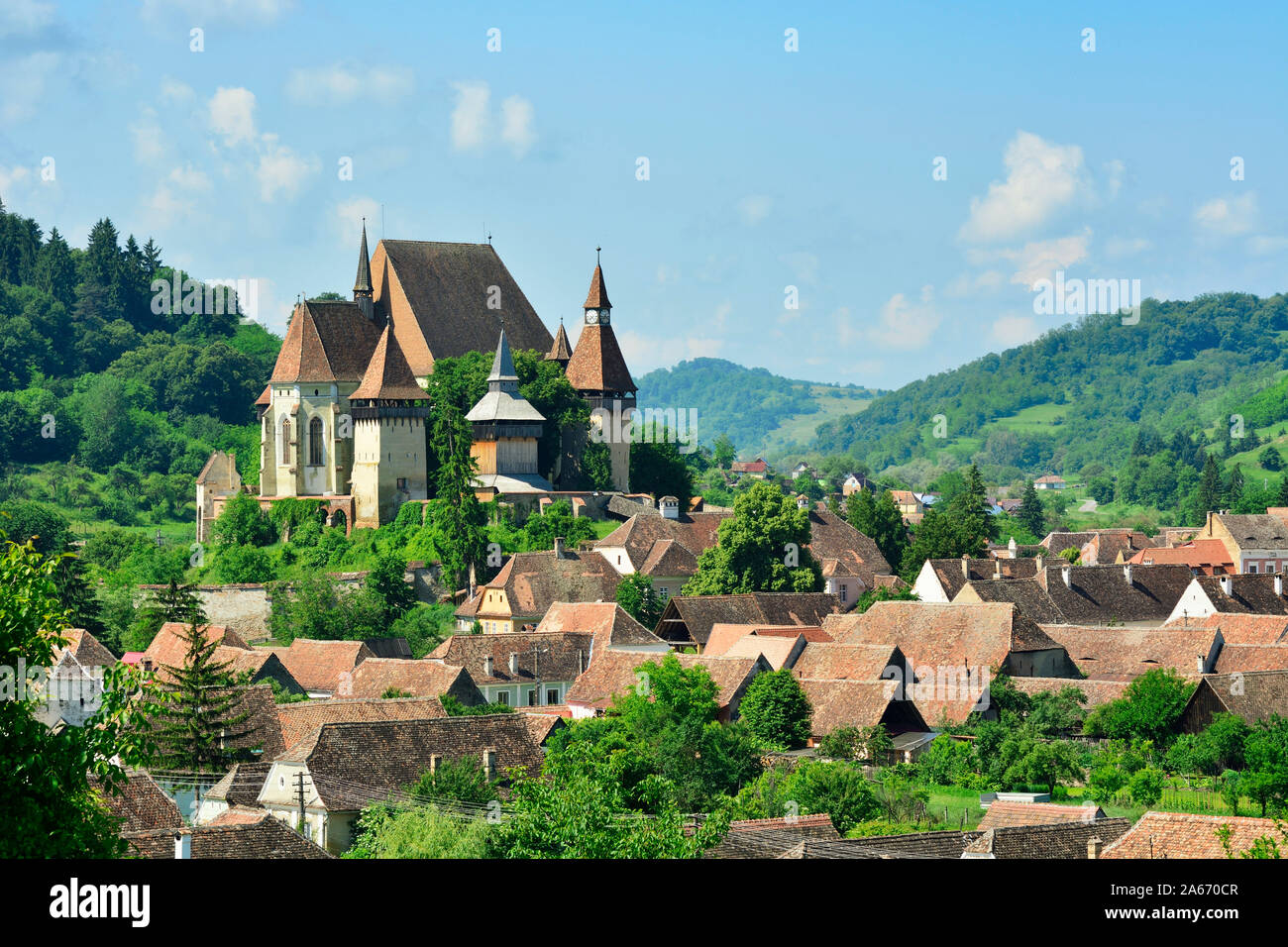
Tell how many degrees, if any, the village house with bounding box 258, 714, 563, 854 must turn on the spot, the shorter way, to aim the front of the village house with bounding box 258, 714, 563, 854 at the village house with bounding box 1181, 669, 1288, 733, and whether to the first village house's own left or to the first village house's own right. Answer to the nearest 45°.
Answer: approximately 135° to the first village house's own left

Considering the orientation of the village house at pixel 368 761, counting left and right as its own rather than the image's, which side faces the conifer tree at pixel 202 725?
right

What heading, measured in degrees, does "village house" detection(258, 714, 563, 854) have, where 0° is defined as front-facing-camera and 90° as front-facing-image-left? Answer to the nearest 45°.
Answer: approximately 45°
